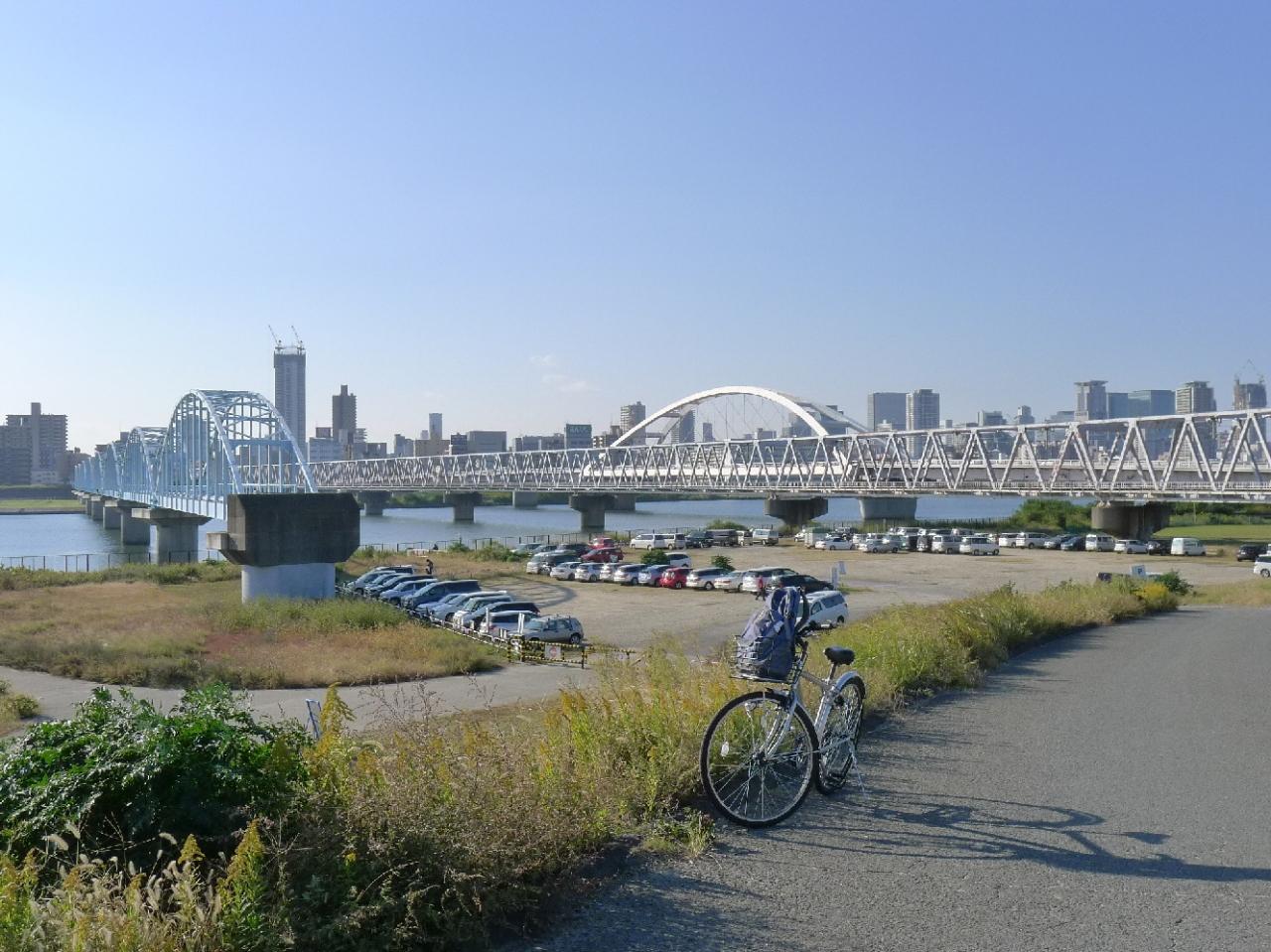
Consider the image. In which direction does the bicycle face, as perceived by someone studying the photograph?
facing the viewer and to the left of the viewer

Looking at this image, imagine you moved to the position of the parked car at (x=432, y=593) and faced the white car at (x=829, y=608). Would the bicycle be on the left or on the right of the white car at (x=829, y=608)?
right

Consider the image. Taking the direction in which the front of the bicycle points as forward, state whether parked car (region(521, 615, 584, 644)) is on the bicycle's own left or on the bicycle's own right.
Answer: on the bicycle's own right
